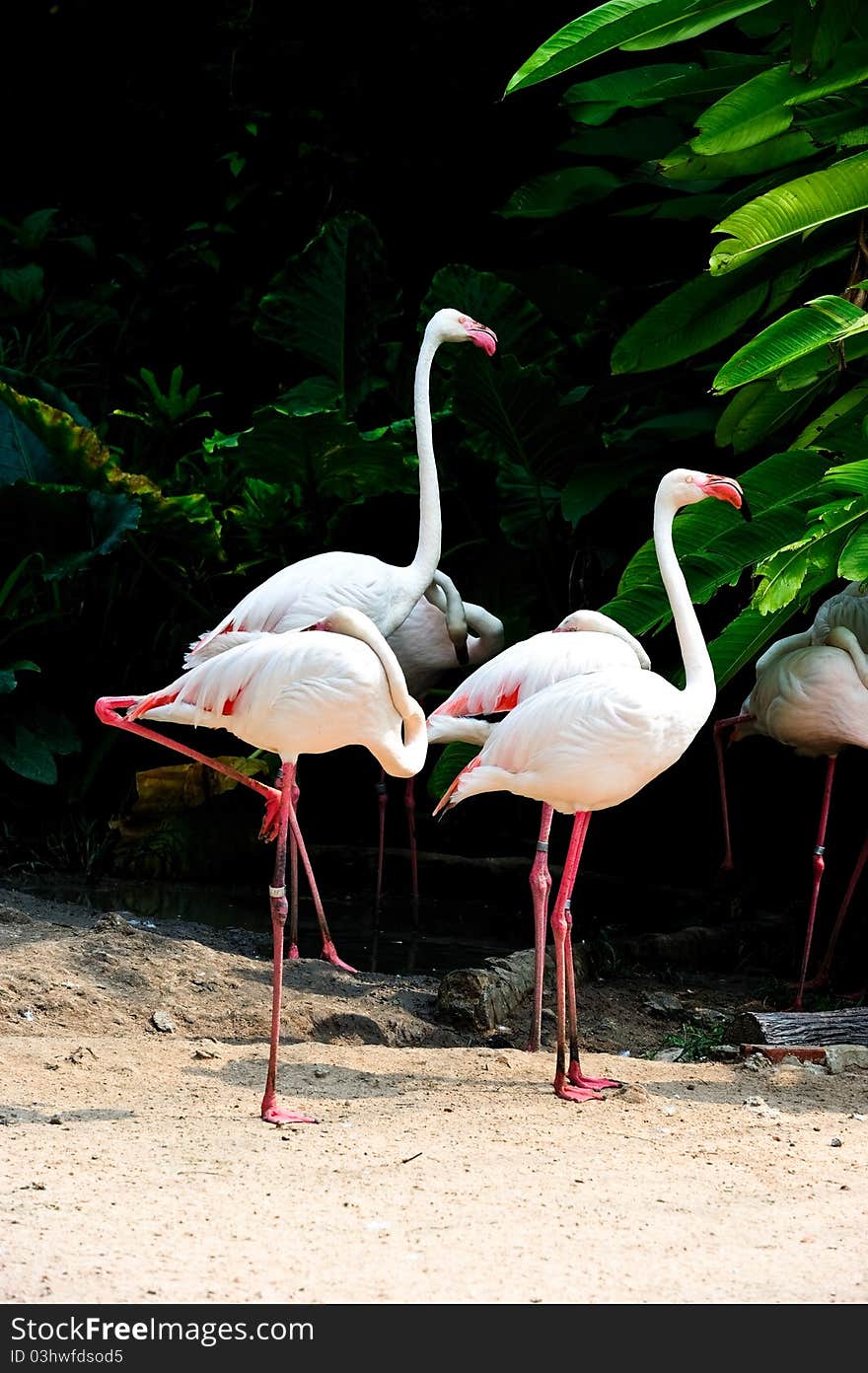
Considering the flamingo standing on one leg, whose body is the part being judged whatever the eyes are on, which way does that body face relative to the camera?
to the viewer's right

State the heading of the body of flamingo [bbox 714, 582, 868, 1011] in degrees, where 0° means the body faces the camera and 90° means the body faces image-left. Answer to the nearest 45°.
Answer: approximately 270°

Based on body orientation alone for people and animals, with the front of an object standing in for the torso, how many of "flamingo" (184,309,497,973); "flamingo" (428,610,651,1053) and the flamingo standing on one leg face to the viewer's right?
3

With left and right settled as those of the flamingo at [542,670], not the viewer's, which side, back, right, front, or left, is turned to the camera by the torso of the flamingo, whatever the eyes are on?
right

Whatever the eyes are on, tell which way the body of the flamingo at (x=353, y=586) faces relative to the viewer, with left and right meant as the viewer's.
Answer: facing to the right of the viewer

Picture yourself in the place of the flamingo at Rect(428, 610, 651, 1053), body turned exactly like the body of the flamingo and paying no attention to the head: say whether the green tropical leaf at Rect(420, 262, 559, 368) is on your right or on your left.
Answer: on your left
